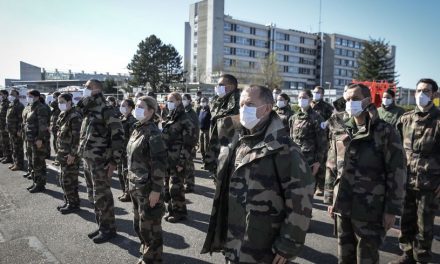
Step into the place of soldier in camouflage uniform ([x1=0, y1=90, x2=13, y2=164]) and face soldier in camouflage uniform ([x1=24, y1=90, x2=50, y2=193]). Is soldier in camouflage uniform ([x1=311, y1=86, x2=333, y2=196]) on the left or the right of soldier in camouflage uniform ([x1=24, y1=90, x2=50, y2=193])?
left

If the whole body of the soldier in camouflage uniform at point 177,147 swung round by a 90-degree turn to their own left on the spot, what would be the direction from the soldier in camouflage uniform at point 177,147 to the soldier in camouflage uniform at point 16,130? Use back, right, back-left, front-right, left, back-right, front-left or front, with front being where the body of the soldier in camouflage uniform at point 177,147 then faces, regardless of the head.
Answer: back

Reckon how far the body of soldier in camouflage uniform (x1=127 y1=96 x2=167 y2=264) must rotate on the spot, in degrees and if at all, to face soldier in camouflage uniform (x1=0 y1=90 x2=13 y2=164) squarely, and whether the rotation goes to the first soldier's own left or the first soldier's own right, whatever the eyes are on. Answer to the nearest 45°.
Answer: approximately 90° to the first soldier's own right

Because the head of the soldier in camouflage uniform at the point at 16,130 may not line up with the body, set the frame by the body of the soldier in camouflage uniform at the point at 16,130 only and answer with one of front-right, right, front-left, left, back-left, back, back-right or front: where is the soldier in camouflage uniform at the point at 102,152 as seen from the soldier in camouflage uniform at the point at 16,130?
front-left

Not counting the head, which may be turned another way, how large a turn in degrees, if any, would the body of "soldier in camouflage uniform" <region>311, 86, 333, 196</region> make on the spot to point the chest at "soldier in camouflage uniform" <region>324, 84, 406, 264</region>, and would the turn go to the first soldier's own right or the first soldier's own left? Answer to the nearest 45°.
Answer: approximately 45° to the first soldier's own left

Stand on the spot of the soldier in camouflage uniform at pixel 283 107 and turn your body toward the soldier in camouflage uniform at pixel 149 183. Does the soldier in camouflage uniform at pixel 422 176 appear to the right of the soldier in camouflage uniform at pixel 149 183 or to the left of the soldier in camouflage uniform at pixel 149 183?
left

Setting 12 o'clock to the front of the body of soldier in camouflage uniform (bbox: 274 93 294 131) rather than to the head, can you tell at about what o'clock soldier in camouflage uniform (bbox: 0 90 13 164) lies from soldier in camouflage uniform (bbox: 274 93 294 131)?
soldier in camouflage uniform (bbox: 0 90 13 164) is roughly at 2 o'clock from soldier in camouflage uniform (bbox: 274 93 294 131).
